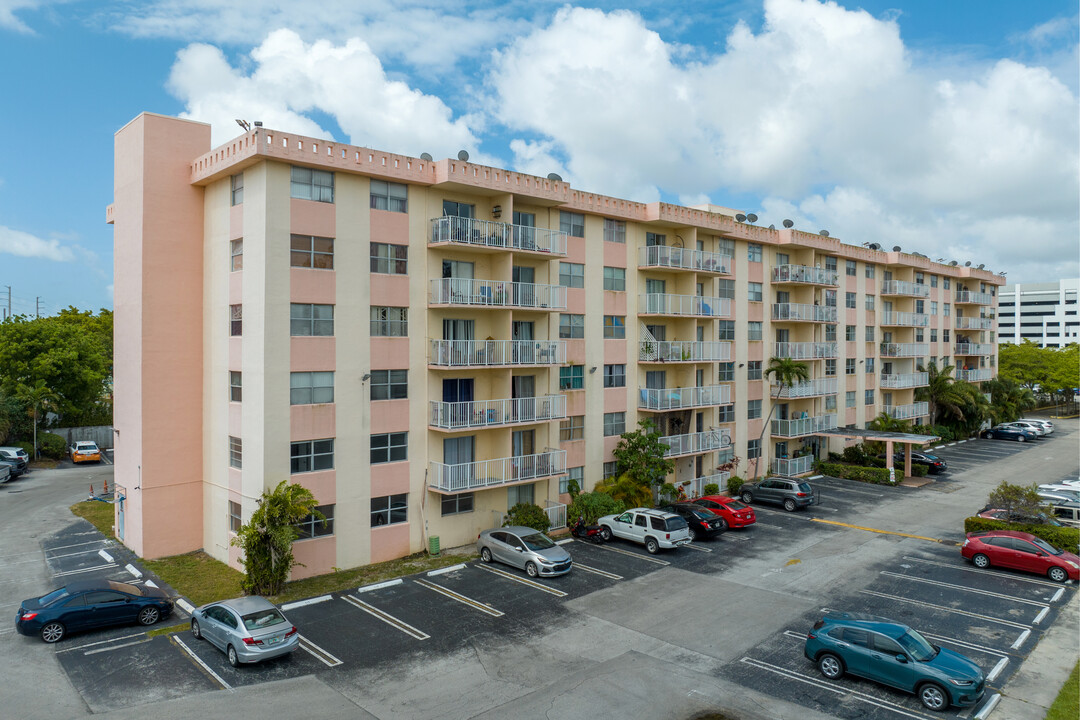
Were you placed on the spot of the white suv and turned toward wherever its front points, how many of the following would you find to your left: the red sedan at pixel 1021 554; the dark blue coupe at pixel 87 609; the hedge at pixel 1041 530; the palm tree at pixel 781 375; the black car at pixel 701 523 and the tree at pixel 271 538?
2

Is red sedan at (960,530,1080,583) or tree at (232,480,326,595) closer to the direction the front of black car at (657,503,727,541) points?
the tree

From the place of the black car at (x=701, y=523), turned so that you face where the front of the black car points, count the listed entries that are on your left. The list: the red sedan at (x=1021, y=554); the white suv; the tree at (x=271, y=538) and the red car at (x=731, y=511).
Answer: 2

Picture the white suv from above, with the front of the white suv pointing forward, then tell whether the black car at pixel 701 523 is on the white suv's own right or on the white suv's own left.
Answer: on the white suv's own right

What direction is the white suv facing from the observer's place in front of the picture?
facing away from the viewer and to the left of the viewer

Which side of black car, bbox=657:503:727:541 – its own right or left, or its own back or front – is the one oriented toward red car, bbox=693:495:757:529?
right

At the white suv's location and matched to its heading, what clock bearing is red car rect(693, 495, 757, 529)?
The red car is roughly at 3 o'clock from the white suv.

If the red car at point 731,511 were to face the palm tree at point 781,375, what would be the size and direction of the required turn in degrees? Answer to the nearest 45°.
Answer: approximately 45° to its right

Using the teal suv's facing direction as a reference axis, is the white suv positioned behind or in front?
behind

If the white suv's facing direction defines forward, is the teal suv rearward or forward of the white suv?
rearward

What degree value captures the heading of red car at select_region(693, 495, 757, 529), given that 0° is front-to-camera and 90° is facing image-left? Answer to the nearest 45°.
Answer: approximately 135°

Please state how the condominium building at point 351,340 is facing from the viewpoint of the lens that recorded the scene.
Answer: facing the viewer and to the right of the viewer

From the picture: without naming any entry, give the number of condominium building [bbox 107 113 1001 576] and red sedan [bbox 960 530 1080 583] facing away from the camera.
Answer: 0

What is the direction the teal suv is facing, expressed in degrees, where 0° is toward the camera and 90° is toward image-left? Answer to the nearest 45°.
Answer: approximately 315°

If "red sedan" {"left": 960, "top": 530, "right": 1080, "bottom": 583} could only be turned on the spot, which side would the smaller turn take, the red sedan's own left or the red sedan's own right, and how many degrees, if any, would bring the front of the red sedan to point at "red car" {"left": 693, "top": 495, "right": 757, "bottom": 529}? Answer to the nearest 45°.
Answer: approximately 135° to the red sedan's own right
